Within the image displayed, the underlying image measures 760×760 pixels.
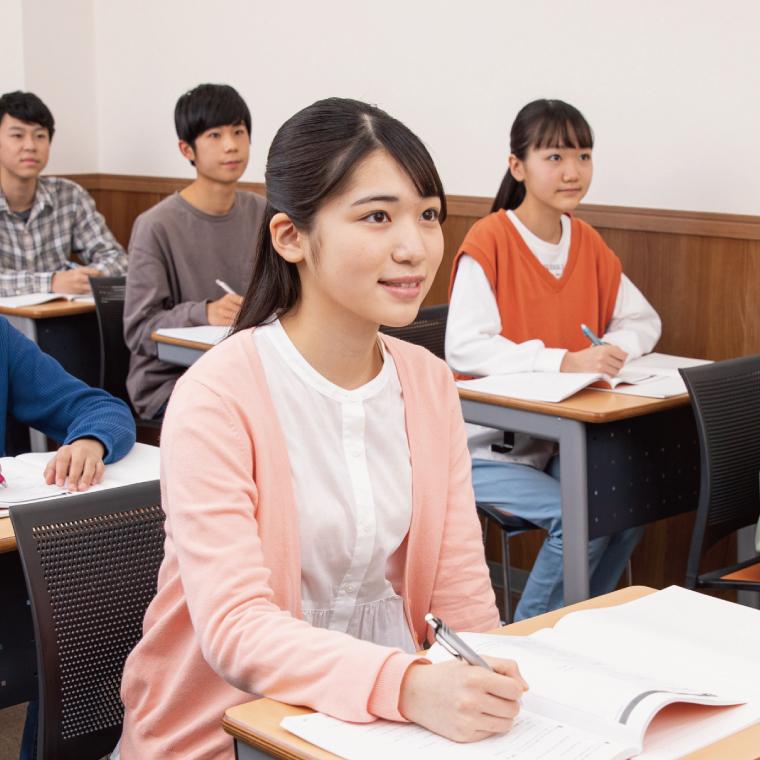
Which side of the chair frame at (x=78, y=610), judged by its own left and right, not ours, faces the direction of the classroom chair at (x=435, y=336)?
left

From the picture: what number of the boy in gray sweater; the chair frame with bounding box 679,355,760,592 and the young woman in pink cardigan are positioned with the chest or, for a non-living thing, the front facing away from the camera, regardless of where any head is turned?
0

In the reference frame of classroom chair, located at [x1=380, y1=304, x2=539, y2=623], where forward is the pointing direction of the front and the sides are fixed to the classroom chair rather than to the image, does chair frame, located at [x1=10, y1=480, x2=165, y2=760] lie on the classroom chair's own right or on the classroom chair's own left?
on the classroom chair's own right

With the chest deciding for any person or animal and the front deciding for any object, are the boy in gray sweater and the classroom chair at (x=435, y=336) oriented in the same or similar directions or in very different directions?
same or similar directions

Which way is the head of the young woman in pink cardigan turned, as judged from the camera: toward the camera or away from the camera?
toward the camera

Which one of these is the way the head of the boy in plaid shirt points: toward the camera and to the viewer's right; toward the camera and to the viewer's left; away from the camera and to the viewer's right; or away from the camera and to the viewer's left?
toward the camera and to the viewer's right

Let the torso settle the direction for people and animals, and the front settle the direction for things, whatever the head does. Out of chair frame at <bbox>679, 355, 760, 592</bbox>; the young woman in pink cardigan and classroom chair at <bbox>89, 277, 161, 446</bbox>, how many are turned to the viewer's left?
0

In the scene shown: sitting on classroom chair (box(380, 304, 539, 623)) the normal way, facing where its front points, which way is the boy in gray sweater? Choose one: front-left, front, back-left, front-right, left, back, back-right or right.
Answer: back

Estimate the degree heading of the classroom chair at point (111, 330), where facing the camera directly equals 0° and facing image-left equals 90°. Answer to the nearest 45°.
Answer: approximately 315°

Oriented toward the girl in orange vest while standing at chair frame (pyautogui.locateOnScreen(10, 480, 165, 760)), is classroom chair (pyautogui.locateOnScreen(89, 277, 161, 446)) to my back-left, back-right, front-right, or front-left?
front-left

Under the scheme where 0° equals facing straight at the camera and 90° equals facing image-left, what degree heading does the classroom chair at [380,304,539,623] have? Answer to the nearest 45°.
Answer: approximately 315°

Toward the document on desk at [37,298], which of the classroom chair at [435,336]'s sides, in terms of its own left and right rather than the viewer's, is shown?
back

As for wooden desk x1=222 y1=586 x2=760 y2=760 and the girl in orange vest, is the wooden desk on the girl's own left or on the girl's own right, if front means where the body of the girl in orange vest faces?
on the girl's own right

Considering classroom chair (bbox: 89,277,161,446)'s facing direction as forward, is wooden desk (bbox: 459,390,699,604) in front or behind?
in front

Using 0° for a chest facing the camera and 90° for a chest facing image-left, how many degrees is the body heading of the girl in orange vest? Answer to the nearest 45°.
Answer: approximately 315°
